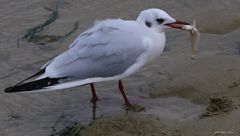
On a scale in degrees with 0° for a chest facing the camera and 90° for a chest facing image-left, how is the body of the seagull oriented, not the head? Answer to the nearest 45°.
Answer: approximately 270°
